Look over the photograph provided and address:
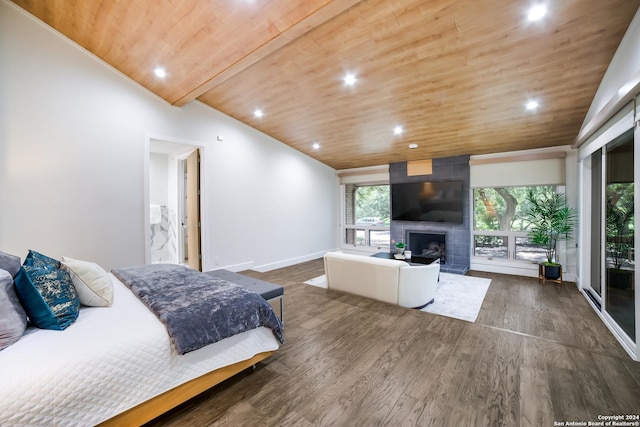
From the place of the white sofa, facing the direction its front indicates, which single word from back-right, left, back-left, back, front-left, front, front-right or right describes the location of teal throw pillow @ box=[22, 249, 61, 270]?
back

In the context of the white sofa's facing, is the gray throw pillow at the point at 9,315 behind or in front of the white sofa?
behind

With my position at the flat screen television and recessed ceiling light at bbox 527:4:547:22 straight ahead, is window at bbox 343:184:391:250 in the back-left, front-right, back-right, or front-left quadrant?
back-right

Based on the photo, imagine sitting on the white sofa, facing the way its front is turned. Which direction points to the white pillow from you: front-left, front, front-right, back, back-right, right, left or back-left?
back

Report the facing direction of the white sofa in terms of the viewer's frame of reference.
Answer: facing away from the viewer and to the right of the viewer

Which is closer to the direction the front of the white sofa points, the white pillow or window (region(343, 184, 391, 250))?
the window

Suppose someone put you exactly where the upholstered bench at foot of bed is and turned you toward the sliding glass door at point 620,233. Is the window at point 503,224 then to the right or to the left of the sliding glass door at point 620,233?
left

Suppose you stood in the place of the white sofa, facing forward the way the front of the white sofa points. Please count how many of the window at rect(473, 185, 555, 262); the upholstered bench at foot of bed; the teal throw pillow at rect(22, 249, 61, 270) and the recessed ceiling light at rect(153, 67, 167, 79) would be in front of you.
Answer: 1

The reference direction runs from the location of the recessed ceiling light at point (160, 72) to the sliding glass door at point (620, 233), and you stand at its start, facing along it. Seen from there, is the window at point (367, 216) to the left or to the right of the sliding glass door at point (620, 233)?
left

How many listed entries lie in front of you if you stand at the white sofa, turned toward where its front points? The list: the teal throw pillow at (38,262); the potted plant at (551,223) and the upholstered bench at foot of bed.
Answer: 1

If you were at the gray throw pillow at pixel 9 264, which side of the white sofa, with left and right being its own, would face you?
back

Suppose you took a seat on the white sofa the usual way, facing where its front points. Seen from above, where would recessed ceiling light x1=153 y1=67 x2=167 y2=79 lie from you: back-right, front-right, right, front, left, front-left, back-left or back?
back-left

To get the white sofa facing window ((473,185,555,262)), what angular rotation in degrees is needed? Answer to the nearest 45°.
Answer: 0° — it already faces it
